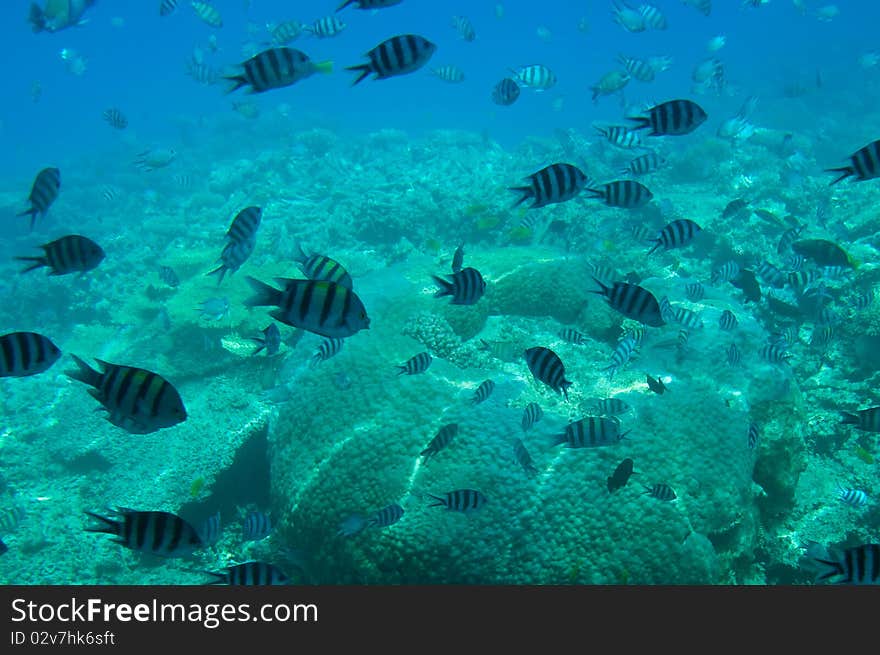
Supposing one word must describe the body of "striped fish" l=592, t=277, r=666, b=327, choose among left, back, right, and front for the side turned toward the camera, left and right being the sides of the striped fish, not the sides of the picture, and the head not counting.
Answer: right

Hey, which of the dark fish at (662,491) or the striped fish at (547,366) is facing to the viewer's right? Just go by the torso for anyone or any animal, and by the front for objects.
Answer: the dark fish

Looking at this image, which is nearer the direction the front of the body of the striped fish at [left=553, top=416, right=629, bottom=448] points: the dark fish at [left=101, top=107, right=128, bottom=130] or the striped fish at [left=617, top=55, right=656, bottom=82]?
the striped fish

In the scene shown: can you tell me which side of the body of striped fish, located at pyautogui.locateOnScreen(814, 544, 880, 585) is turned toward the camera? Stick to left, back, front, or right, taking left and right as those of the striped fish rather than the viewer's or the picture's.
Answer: right

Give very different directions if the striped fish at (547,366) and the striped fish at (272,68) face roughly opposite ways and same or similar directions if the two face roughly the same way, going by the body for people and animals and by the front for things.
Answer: very different directions

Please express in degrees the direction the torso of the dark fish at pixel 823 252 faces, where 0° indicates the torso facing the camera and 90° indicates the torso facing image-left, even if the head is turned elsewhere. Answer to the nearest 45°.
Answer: approximately 90°

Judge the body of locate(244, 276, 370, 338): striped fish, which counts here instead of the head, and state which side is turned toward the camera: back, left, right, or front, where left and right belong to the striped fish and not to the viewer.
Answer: right
